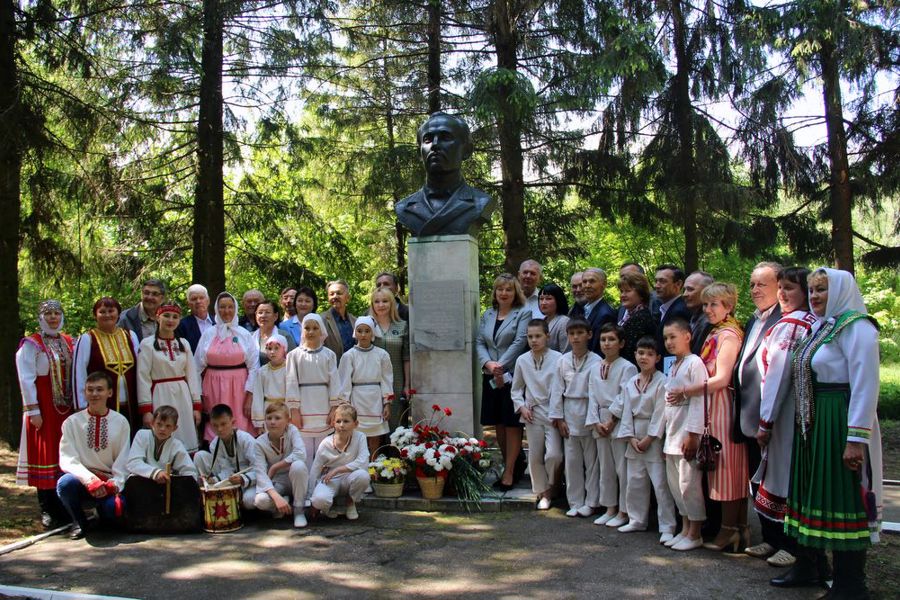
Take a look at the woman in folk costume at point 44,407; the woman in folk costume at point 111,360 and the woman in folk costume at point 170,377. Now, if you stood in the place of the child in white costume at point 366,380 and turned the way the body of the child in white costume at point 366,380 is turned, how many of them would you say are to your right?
3

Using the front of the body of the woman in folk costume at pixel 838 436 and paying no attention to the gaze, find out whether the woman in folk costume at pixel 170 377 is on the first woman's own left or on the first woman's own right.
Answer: on the first woman's own right

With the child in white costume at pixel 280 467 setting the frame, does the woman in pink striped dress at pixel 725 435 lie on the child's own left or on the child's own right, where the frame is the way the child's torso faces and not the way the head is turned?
on the child's own left

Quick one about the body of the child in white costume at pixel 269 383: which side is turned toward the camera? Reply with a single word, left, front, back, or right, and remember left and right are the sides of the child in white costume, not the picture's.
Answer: front

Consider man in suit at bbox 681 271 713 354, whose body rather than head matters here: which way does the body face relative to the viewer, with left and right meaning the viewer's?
facing the viewer and to the left of the viewer

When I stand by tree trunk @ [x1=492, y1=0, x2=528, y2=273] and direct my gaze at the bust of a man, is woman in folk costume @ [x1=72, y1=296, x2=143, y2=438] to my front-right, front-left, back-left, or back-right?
front-right

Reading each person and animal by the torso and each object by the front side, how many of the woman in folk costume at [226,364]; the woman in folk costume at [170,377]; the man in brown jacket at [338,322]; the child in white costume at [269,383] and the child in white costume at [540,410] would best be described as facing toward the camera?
5

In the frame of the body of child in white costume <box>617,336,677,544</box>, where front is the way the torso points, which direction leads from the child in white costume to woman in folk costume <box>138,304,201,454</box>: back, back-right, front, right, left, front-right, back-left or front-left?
front-right

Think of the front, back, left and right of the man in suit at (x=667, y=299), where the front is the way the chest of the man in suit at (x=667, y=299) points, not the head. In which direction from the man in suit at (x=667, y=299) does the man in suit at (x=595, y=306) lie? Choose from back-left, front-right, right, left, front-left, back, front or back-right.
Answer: right

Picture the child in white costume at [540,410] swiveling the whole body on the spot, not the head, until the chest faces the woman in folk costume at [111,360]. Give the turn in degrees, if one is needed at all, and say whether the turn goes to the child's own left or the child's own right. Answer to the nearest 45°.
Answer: approximately 90° to the child's own right

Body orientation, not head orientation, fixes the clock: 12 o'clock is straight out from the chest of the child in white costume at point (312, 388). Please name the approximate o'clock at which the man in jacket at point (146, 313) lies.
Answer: The man in jacket is roughly at 4 o'clock from the child in white costume.

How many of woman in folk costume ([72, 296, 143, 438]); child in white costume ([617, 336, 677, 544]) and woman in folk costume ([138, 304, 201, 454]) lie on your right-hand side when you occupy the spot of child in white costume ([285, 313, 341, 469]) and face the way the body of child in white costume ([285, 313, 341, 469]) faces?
2

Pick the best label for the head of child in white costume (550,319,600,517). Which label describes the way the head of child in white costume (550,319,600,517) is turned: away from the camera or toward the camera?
toward the camera

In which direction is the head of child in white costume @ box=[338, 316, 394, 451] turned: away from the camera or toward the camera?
toward the camera
